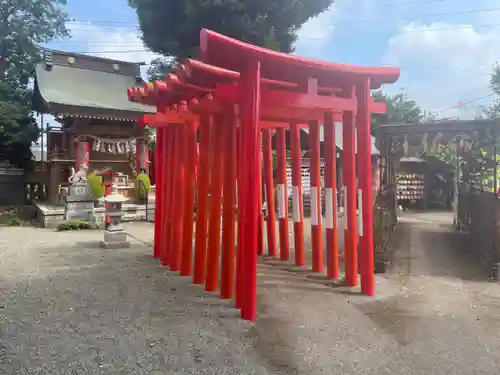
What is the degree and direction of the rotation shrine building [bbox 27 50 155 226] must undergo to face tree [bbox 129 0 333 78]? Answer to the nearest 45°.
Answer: approximately 45° to its left

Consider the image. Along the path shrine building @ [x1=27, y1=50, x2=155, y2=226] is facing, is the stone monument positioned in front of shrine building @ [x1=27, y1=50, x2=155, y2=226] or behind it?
in front

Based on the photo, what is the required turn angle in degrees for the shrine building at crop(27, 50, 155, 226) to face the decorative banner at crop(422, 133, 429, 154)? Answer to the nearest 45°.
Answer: approximately 90° to its left

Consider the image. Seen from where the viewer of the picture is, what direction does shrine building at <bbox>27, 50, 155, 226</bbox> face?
facing the viewer and to the right of the viewer

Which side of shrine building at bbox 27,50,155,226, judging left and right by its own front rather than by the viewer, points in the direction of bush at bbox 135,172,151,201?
front

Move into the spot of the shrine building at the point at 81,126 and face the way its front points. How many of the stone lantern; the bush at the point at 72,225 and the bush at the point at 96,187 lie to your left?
0

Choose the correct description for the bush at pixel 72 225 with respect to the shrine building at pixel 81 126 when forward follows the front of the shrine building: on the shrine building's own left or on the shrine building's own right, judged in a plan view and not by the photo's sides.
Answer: on the shrine building's own right

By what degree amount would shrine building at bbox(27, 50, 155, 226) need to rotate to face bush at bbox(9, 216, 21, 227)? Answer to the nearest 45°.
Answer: approximately 90° to its right

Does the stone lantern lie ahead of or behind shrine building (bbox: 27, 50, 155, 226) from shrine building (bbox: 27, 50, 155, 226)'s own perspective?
ahead

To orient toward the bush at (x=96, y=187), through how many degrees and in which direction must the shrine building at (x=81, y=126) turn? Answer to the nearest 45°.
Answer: approximately 45° to its right
